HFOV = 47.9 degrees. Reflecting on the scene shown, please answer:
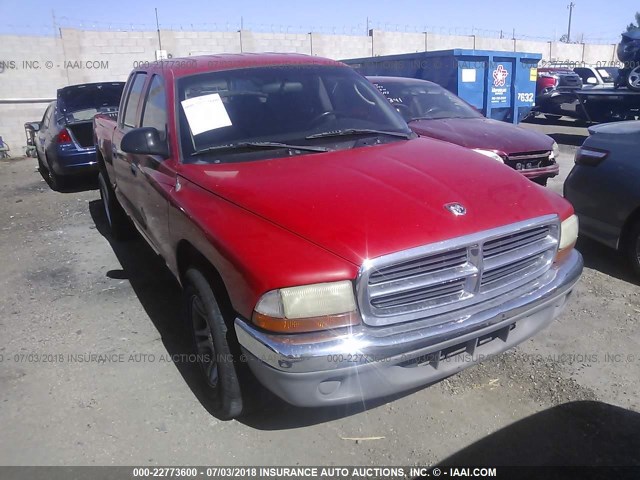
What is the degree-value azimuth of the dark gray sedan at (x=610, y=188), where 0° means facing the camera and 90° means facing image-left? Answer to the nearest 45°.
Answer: approximately 315°

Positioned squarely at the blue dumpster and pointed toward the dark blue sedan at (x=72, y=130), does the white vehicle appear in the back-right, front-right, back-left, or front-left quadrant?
back-right

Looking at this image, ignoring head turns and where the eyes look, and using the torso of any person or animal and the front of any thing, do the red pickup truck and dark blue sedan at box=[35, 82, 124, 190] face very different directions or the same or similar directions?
very different directions

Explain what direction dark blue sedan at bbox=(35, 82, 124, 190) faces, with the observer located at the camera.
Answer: facing away from the viewer and to the left of the viewer

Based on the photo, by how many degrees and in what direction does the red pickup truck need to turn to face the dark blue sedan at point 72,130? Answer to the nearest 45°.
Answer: approximately 180°

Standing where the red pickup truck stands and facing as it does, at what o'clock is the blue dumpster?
The blue dumpster is roughly at 8 o'clock from the red pickup truck.

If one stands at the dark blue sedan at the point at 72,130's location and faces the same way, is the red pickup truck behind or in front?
behind
